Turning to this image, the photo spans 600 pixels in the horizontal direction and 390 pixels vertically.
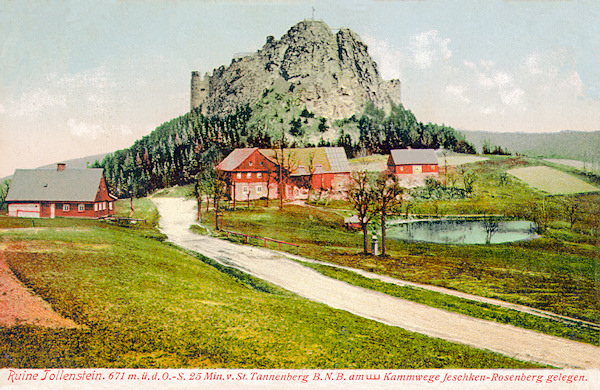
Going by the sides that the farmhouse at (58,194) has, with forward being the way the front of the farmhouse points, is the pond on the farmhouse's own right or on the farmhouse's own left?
on the farmhouse's own left

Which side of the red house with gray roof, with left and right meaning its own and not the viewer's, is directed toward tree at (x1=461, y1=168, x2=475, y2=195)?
left

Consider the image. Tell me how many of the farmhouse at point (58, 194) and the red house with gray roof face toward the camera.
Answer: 2

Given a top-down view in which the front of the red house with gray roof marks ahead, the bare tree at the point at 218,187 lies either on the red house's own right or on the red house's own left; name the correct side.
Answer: on the red house's own right

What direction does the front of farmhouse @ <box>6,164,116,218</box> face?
toward the camera

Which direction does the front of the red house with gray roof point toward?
toward the camera
